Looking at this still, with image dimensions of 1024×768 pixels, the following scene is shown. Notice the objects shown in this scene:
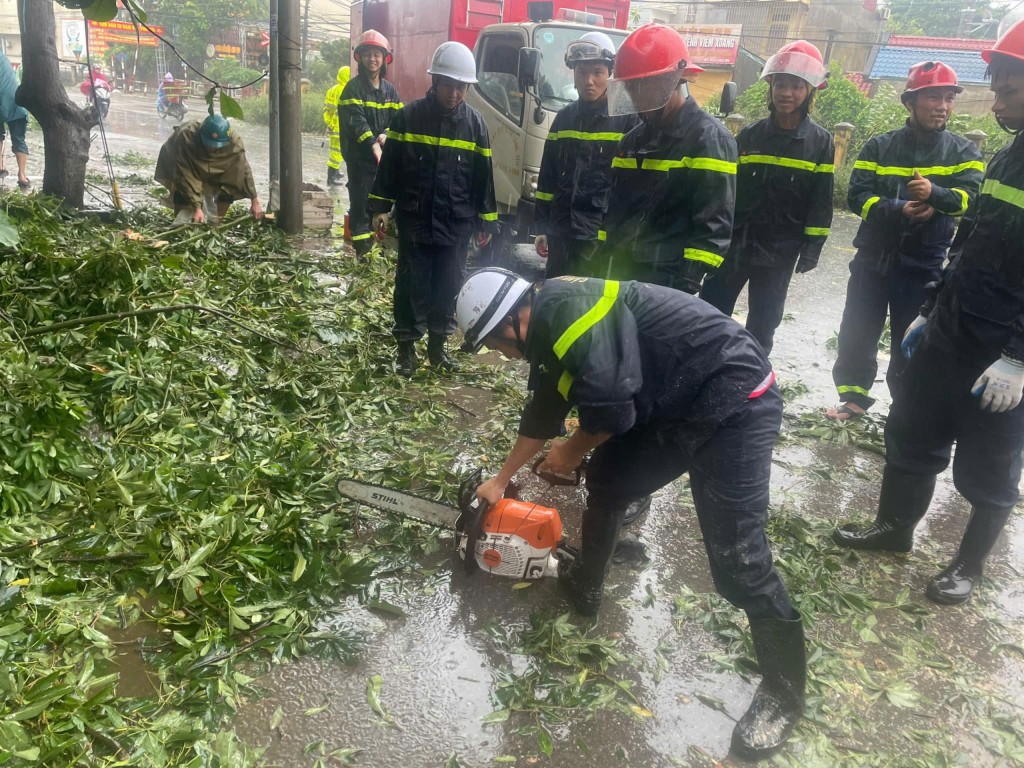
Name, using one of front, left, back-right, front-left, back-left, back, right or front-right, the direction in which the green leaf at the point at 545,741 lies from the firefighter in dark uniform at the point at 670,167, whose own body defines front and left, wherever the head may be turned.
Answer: front-left

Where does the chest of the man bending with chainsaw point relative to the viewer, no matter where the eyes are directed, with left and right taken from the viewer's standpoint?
facing to the left of the viewer

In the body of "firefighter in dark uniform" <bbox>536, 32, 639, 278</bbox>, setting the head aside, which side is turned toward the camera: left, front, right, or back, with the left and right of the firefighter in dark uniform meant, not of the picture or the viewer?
front

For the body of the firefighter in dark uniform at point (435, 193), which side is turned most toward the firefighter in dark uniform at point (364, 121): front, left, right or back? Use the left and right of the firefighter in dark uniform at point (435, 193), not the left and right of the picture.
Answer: back

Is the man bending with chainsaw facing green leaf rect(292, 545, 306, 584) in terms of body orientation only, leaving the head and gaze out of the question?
yes

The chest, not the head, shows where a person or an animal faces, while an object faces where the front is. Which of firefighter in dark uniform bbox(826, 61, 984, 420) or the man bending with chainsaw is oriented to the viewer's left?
the man bending with chainsaw

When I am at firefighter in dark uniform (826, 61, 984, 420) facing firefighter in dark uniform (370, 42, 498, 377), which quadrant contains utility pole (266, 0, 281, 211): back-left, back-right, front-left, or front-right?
front-right

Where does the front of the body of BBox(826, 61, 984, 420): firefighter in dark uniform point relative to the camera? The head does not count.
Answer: toward the camera

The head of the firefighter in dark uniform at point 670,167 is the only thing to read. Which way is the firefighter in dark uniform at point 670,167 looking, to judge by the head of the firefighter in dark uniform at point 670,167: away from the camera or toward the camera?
toward the camera

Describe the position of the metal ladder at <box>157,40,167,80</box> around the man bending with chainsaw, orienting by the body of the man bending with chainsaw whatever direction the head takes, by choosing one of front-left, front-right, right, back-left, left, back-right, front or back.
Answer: front-right

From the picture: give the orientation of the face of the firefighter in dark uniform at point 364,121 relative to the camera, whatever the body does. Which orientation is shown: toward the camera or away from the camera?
toward the camera

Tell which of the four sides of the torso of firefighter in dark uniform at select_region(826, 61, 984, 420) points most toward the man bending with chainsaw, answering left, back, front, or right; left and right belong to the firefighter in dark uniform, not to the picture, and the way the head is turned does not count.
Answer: front
